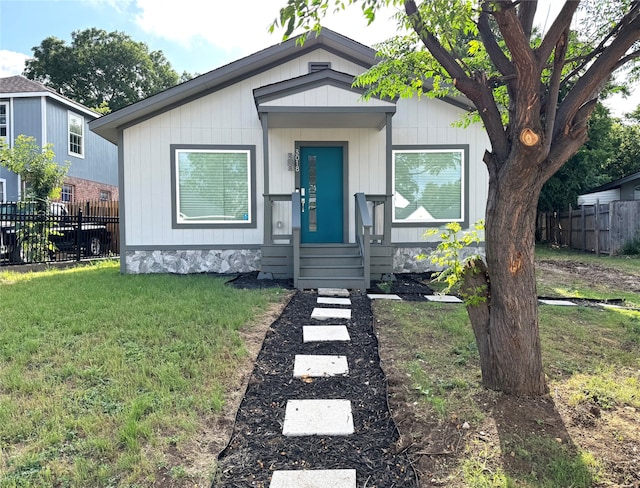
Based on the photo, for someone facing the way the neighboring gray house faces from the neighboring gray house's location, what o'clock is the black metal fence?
The black metal fence is roughly at 12 o'clock from the neighboring gray house.

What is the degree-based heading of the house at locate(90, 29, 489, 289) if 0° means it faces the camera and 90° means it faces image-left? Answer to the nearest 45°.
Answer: approximately 0°

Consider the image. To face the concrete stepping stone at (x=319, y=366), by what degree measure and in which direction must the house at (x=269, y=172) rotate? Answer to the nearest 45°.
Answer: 0° — it already faces it

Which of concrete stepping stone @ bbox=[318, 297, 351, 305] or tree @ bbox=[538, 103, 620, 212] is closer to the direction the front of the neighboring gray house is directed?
the concrete stepping stone

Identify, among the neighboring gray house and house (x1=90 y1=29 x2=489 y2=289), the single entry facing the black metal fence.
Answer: the neighboring gray house
